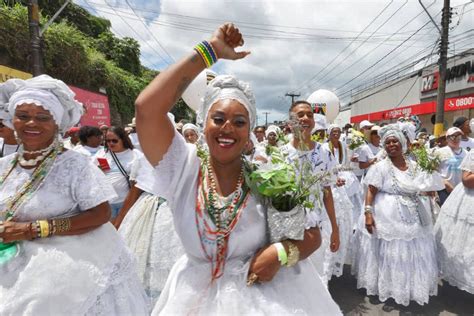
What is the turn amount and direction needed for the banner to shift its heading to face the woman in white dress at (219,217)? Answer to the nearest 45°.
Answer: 0° — it already faces them

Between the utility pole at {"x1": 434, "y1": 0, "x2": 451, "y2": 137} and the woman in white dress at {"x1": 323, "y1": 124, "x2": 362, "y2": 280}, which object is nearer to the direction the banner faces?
the woman in white dress

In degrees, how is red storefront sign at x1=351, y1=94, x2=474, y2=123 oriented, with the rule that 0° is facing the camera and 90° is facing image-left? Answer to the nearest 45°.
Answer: approximately 45°

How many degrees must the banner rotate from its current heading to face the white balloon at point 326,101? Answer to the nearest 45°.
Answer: approximately 45° to its left

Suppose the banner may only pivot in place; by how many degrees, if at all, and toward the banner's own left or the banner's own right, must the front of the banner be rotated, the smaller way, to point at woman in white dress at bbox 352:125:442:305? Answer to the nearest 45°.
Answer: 0° — it already faces them

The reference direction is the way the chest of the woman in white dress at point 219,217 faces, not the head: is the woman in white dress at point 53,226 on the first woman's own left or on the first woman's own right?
on the first woman's own right

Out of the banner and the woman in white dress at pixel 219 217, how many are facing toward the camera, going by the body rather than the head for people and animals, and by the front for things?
2

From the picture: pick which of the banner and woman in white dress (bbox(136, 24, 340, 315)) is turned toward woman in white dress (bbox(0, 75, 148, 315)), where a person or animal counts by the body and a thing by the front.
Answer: the banner

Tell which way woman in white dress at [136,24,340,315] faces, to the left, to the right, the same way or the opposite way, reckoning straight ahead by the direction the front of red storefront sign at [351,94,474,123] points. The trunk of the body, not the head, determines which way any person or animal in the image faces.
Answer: to the left

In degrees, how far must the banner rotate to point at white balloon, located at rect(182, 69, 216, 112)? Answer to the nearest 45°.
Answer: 0° — it already faces it

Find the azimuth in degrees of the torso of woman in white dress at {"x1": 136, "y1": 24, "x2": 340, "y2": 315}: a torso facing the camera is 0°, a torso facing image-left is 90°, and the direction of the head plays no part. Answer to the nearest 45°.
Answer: approximately 0°
